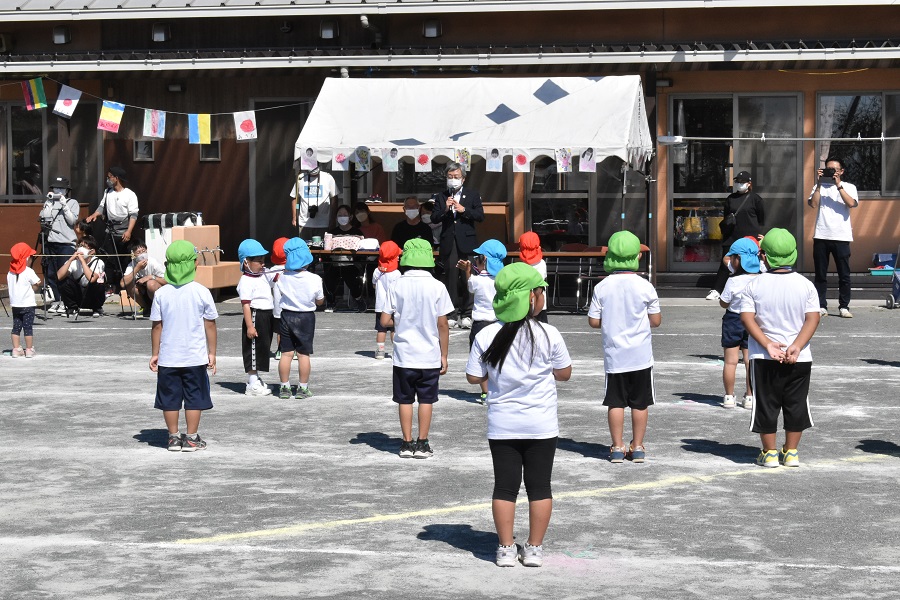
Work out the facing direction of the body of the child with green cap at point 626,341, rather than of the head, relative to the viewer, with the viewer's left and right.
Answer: facing away from the viewer

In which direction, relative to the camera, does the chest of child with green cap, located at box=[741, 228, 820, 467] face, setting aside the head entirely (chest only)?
away from the camera

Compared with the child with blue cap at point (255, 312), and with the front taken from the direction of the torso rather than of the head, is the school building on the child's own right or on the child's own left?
on the child's own left

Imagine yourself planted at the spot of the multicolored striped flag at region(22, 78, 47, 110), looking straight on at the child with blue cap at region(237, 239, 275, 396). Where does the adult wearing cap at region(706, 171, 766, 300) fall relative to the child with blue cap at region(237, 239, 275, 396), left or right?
left

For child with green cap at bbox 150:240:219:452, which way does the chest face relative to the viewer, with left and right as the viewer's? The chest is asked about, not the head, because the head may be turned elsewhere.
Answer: facing away from the viewer

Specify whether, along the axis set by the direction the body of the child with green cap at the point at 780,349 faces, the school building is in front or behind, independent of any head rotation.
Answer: in front

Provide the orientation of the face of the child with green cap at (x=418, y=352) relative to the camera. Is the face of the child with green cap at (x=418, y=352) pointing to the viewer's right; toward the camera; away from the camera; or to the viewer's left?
away from the camera

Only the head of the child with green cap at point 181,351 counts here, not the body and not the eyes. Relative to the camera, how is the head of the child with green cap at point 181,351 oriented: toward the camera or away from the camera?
away from the camera

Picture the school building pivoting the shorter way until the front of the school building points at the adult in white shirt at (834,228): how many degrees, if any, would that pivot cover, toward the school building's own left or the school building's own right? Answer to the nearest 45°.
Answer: approximately 45° to the school building's own left

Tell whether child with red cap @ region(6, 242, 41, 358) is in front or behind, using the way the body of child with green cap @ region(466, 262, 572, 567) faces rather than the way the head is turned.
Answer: in front

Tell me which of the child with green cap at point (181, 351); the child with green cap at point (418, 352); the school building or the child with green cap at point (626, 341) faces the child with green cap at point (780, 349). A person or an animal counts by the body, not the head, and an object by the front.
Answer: the school building

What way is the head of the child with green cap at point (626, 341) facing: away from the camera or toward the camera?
away from the camera

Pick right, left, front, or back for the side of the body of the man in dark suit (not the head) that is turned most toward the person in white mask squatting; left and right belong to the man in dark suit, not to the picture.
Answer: right
